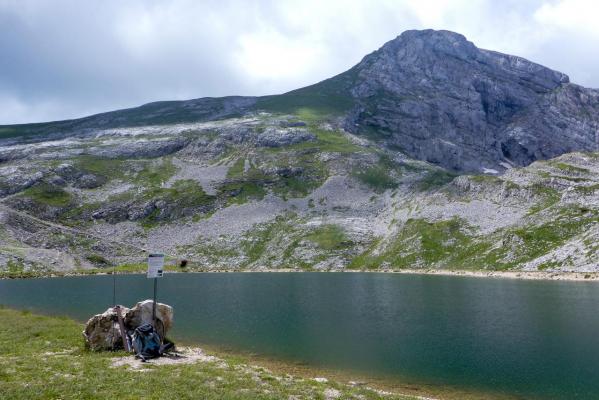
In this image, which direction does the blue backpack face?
toward the camera
